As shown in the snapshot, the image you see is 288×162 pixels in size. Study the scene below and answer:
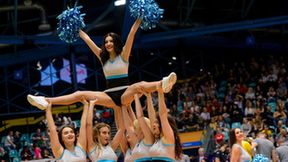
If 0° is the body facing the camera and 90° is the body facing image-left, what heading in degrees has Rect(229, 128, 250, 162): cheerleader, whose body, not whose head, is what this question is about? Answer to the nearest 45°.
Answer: approximately 315°
